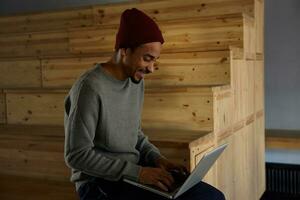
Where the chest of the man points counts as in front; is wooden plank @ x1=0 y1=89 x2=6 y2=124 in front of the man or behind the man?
behind

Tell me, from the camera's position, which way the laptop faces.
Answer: facing away from the viewer and to the left of the viewer

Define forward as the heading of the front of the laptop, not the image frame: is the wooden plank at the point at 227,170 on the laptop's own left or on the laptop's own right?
on the laptop's own right

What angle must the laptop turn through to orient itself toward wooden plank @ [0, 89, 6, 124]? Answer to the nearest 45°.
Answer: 0° — it already faces it

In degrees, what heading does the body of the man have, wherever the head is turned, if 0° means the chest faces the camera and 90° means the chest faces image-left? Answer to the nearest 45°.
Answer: approximately 315°

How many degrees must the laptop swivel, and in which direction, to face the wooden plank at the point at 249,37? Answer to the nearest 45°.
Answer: approximately 45° to its right
